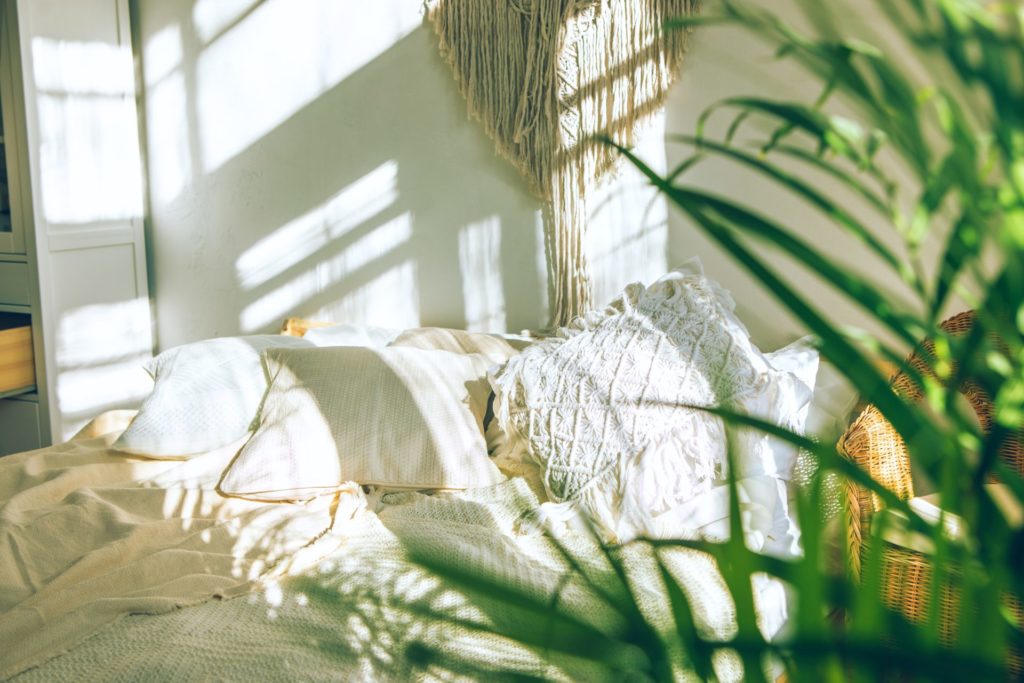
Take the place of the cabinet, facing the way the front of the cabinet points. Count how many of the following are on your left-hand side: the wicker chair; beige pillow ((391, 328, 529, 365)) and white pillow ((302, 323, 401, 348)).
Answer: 3

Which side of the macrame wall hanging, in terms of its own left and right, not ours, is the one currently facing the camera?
front

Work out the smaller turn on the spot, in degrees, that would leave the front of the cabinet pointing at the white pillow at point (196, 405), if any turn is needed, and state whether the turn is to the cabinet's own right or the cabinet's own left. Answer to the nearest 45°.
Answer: approximately 45° to the cabinet's own left

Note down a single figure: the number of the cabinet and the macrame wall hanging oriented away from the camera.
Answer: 0

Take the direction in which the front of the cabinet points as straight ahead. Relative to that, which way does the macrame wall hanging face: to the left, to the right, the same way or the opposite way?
the same way

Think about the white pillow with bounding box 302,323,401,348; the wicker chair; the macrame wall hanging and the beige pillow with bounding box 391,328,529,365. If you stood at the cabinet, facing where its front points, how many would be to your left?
4

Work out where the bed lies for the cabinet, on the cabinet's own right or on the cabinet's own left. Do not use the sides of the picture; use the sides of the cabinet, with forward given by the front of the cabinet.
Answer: on the cabinet's own left

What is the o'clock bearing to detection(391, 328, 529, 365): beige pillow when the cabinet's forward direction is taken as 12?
The beige pillow is roughly at 9 o'clock from the cabinet.

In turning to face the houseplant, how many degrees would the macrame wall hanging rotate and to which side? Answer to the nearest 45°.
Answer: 0° — it already faces it

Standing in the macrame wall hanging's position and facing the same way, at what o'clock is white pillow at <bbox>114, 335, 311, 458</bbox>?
The white pillow is roughly at 2 o'clock from the macrame wall hanging.

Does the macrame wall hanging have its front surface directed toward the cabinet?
no

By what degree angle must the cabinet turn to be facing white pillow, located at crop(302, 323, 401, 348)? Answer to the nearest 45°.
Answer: approximately 90° to its left

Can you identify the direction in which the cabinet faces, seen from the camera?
facing the viewer and to the left of the viewer
